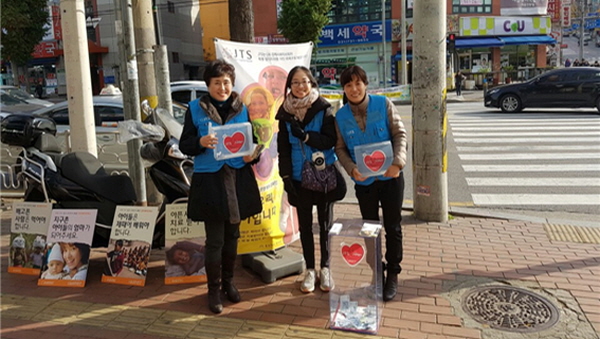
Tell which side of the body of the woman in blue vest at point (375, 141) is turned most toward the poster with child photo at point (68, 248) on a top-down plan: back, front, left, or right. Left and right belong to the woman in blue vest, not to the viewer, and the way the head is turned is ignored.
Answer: right

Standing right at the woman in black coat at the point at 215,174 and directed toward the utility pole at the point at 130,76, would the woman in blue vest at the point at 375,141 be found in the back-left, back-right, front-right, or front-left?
back-right

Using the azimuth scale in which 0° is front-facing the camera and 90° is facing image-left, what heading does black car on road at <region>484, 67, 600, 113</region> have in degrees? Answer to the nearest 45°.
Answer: approximately 90°

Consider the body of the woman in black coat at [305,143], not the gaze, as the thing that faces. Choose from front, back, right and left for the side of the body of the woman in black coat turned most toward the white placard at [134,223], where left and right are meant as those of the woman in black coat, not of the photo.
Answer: right

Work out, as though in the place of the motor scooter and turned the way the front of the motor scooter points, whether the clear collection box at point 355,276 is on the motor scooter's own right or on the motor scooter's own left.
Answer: on the motor scooter's own right

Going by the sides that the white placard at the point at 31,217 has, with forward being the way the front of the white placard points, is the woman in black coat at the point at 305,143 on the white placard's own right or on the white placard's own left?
on the white placard's own left
